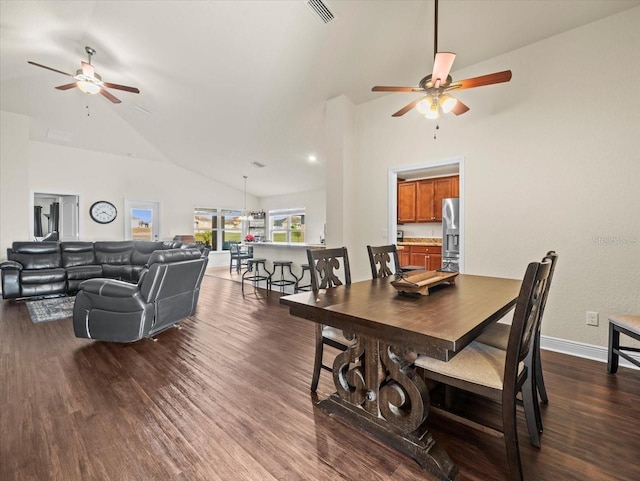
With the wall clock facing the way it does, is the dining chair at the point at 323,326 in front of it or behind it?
in front

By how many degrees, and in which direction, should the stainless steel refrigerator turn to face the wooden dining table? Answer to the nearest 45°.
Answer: approximately 45° to its left

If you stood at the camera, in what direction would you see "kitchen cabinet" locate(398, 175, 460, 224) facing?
facing the viewer and to the left of the viewer

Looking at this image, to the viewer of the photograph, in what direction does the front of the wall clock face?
facing the viewer

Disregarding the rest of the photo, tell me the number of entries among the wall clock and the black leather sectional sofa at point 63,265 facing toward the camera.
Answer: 2

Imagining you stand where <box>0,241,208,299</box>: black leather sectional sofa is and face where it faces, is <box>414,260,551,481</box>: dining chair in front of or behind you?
in front

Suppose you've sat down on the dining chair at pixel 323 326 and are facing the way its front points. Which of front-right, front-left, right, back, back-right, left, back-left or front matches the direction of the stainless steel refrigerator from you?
left

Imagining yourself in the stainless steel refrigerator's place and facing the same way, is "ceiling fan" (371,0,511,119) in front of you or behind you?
in front

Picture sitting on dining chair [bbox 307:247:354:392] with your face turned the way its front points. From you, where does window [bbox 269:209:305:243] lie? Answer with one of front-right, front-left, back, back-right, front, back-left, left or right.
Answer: back-left

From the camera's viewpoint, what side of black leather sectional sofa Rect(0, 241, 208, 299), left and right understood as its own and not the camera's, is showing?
front

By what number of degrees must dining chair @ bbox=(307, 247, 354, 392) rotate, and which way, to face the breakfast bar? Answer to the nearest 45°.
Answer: approximately 135° to its left

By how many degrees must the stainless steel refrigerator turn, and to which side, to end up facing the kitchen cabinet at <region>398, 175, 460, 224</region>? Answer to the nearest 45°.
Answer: approximately 90° to its right

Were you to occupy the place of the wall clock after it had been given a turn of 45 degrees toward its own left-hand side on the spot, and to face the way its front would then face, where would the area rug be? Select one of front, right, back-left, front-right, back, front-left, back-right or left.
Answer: front-right

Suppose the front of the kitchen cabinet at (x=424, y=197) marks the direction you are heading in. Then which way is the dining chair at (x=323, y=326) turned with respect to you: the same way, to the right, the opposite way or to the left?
to the left
